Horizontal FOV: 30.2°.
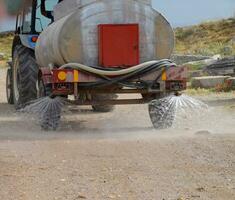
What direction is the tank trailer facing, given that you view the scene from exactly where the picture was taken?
facing away from the viewer and to the left of the viewer
